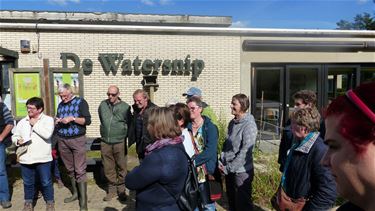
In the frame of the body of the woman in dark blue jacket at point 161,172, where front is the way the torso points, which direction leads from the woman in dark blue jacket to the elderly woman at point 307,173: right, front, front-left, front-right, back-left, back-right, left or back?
back-right

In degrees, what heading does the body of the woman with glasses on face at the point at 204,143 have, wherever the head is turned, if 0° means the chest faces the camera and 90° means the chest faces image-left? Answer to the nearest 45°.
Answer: approximately 45°

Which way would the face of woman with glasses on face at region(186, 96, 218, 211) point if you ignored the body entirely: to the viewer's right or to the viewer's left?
to the viewer's left

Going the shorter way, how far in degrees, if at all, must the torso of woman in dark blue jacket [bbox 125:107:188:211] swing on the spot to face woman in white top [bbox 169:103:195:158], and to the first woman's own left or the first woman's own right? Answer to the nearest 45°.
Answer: approximately 45° to the first woman's own right

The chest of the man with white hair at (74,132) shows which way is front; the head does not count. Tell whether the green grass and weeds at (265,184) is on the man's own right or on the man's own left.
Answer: on the man's own left

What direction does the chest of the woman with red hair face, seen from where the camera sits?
to the viewer's left

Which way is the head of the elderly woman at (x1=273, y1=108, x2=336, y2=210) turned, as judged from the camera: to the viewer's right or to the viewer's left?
to the viewer's left

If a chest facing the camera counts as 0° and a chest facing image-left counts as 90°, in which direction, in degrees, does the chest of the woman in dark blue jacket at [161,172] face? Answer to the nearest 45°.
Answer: approximately 135°

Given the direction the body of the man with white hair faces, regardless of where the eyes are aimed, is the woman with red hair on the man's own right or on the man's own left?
on the man's own left

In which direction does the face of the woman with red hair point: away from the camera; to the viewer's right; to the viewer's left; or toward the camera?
to the viewer's left

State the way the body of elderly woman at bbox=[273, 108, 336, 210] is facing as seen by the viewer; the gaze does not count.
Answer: to the viewer's left

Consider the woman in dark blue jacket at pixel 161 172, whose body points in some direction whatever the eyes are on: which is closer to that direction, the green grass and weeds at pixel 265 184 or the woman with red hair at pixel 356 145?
the green grass and weeds

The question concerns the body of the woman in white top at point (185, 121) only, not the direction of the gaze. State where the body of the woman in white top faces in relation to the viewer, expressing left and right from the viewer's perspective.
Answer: facing to the left of the viewer

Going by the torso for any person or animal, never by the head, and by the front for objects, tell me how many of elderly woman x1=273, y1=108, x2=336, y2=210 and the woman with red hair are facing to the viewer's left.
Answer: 2
